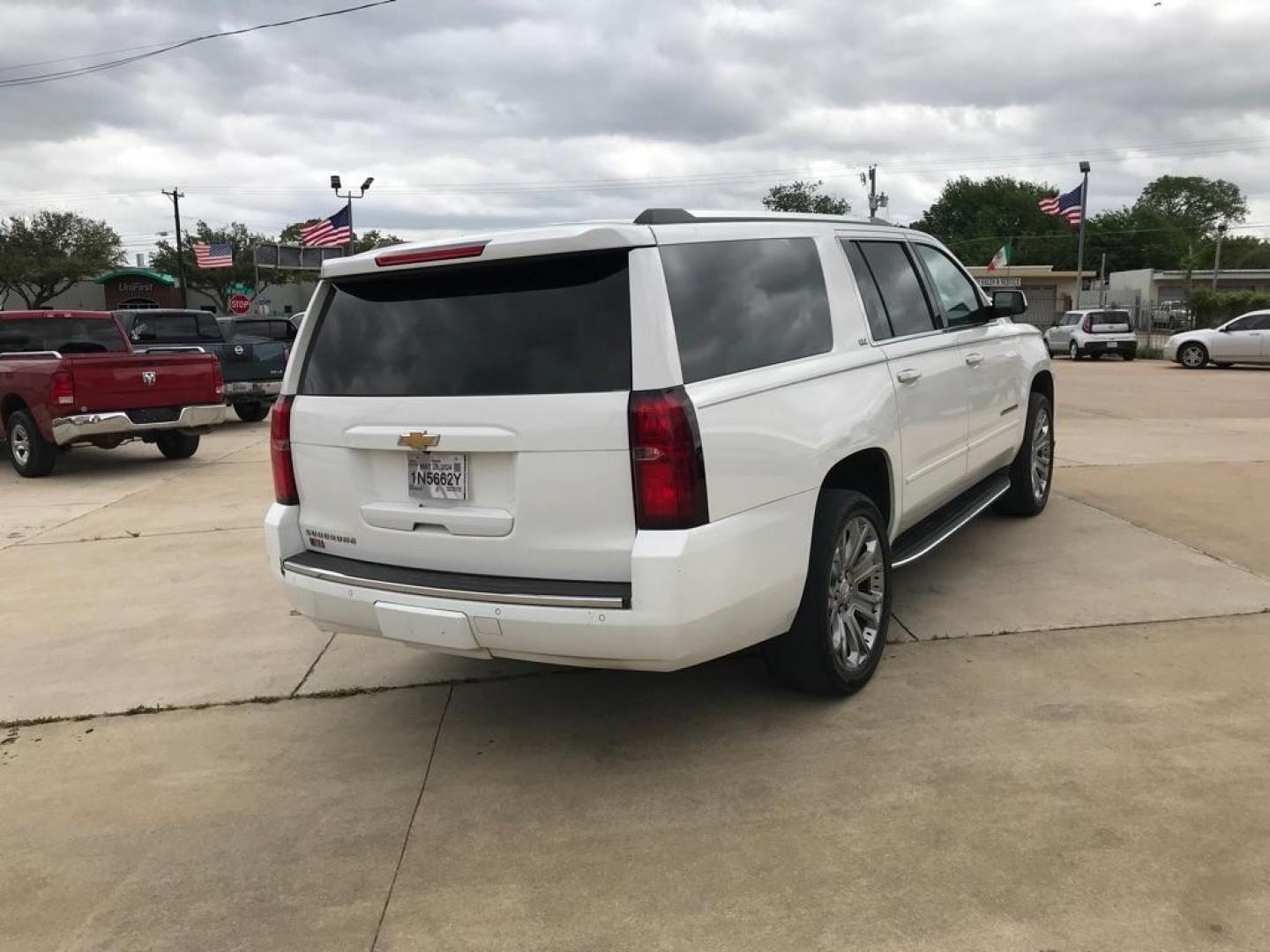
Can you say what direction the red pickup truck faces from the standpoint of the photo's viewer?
facing away from the viewer and to the left of the viewer

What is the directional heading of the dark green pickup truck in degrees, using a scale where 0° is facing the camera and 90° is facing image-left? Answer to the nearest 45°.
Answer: approximately 135°

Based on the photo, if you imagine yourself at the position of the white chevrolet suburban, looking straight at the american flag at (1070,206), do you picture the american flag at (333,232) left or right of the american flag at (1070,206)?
left

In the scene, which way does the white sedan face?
to the viewer's left

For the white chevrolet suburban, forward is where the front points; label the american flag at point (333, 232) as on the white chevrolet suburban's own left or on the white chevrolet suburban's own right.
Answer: on the white chevrolet suburban's own left

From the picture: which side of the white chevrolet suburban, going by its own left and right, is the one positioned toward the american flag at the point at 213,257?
left

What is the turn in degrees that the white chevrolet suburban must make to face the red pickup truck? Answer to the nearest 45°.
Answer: approximately 90° to its left

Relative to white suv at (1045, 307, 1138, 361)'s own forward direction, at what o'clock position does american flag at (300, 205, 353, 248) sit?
The american flag is roughly at 10 o'clock from the white suv.

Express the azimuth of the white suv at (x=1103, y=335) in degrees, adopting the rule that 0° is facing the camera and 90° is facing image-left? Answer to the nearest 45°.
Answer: approximately 135°
